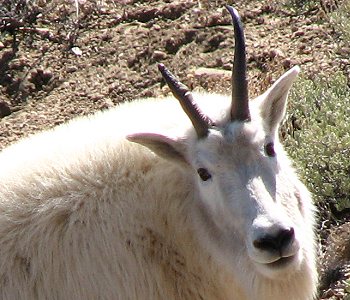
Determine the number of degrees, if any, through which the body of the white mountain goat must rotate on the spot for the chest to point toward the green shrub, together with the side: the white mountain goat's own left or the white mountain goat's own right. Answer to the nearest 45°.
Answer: approximately 90° to the white mountain goat's own left

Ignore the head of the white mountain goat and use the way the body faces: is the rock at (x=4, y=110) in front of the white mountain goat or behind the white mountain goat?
behind

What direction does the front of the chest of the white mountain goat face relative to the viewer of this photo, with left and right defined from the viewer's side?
facing the viewer and to the right of the viewer

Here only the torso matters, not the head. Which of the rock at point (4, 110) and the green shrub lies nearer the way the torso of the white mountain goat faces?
the green shrub

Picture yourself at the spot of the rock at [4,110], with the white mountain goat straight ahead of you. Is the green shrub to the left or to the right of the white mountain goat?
left
